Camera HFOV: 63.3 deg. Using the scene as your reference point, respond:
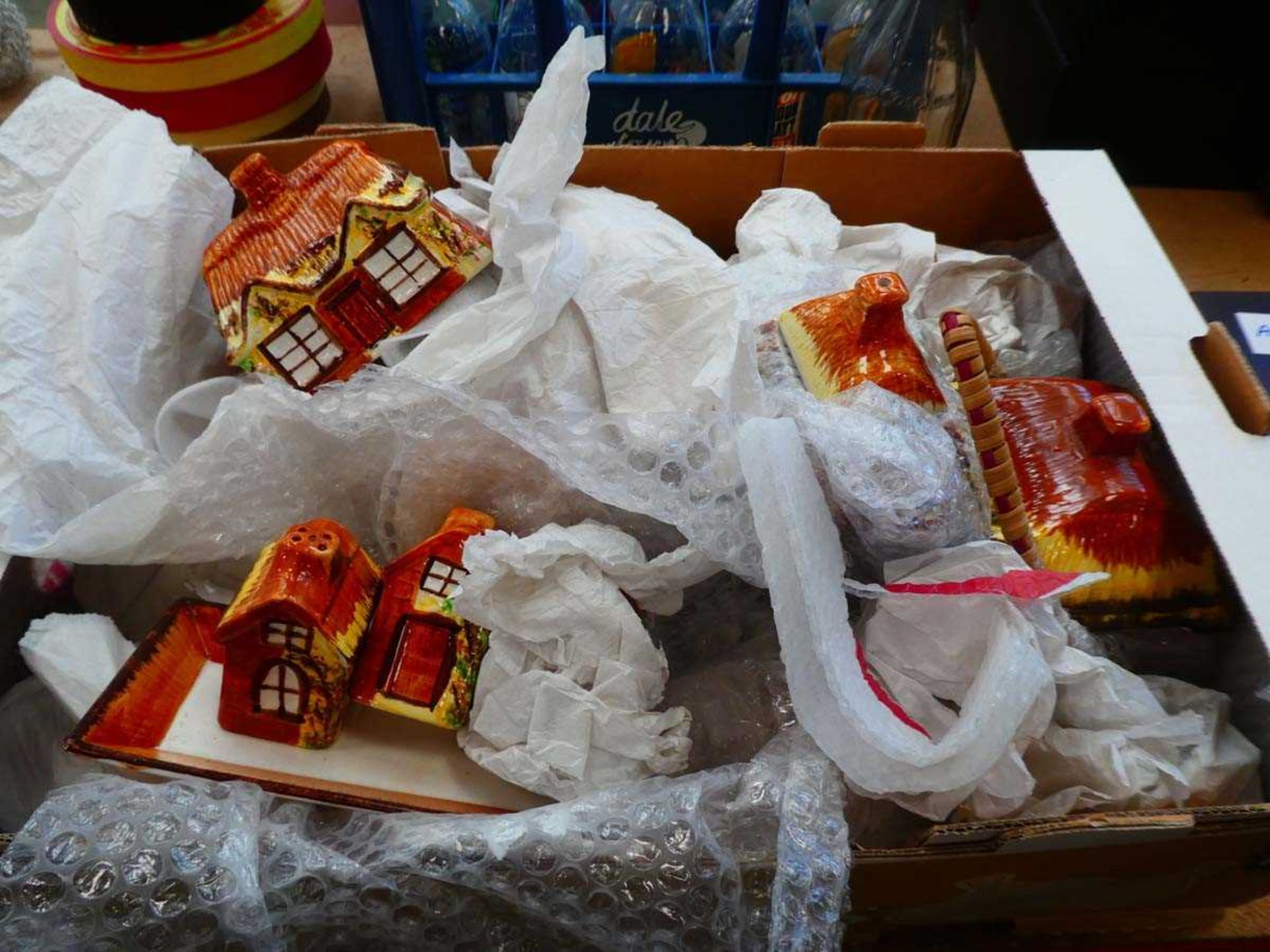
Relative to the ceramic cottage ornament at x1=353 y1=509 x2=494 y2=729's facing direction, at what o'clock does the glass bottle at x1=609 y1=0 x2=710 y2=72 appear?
The glass bottle is roughly at 7 o'clock from the ceramic cottage ornament.

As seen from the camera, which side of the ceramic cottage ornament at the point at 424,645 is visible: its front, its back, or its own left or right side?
front

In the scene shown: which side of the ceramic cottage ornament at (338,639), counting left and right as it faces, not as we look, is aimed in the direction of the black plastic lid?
back

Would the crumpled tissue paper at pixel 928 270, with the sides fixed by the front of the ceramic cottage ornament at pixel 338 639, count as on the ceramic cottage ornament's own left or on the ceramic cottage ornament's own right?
on the ceramic cottage ornament's own left

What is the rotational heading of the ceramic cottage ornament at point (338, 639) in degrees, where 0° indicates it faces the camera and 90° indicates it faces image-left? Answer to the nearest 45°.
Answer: approximately 0°
